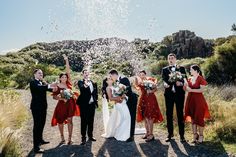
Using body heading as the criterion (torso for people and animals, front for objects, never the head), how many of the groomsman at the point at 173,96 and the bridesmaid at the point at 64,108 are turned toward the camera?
2

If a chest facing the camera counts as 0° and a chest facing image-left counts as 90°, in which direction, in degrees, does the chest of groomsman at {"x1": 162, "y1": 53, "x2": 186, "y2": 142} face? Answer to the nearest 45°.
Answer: approximately 0°

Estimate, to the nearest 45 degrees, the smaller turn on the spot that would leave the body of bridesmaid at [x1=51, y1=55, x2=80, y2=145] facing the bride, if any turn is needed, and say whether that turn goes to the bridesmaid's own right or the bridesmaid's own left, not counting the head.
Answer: approximately 90° to the bridesmaid's own left

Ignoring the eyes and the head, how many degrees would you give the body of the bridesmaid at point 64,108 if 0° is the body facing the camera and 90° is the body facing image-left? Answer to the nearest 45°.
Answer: approximately 0°

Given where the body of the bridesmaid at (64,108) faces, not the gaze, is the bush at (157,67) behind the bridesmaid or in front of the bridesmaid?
behind

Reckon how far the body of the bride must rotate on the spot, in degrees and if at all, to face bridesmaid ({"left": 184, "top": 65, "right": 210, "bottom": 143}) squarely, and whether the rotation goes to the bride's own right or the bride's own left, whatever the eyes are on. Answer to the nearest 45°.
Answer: approximately 45° to the bride's own left

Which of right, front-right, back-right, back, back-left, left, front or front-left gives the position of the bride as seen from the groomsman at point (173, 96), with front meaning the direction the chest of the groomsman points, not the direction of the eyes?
right

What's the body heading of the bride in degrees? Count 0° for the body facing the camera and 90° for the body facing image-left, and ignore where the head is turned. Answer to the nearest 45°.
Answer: approximately 315°

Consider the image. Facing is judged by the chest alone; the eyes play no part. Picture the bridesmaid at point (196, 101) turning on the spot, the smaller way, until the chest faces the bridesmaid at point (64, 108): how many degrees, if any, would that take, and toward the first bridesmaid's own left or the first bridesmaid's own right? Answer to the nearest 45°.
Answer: approximately 45° to the first bridesmaid's own right
